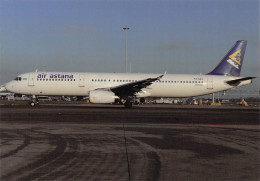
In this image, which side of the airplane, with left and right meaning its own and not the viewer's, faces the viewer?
left
